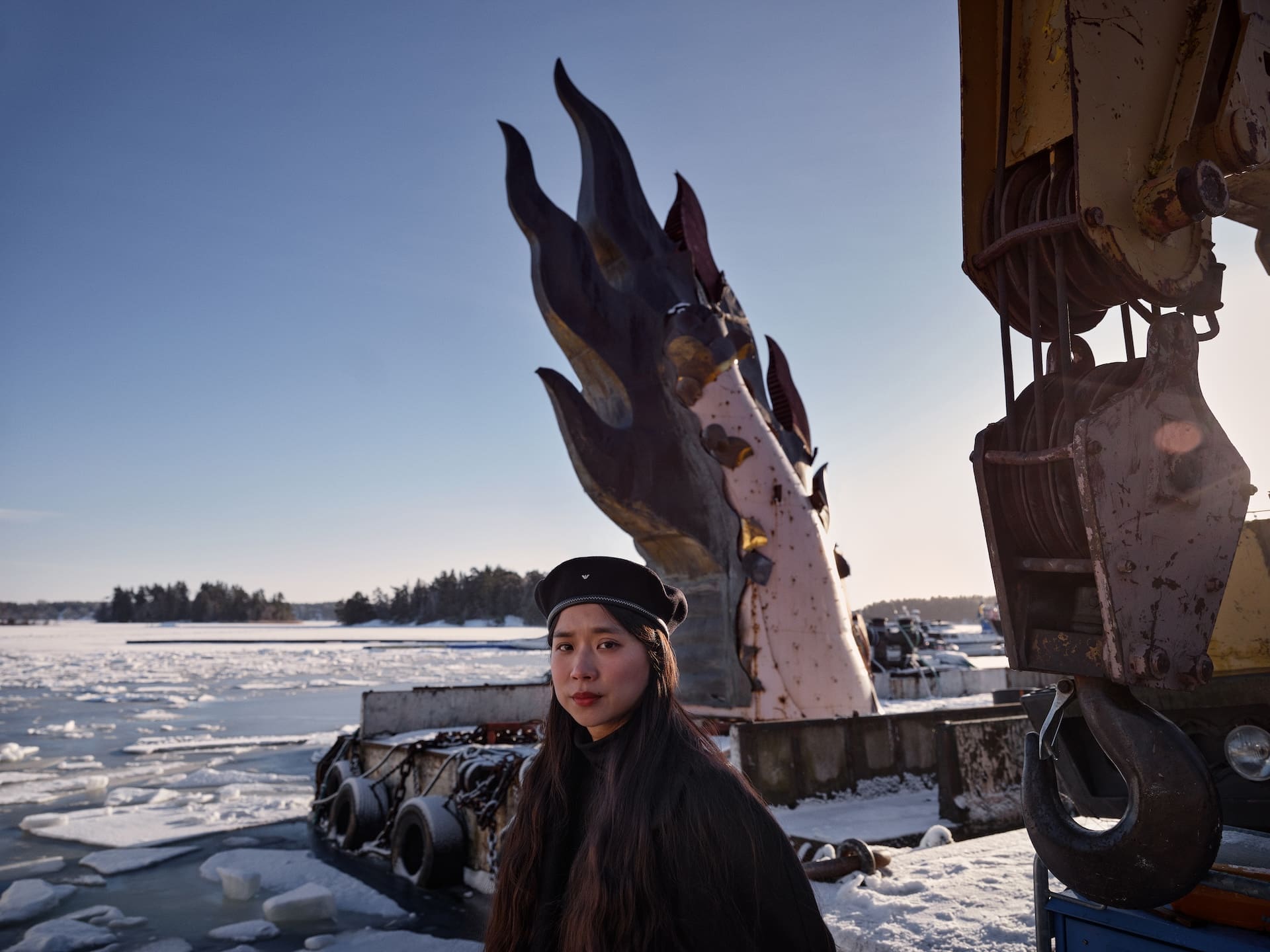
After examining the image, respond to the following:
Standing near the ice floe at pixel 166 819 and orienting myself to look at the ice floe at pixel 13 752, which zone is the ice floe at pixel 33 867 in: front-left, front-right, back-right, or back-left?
back-left

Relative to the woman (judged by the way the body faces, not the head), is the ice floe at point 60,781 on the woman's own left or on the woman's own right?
on the woman's own right

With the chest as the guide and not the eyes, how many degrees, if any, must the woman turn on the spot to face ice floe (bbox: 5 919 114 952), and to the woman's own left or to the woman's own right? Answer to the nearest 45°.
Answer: approximately 90° to the woman's own right

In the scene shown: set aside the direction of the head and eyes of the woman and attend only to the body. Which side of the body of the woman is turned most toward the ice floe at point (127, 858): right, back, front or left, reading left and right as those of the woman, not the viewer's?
right

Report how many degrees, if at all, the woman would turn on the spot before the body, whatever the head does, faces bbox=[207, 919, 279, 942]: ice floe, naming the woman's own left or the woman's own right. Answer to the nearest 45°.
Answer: approximately 90° to the woman's own right

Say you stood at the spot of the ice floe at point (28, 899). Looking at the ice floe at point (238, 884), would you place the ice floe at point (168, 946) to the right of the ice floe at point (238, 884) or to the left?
right

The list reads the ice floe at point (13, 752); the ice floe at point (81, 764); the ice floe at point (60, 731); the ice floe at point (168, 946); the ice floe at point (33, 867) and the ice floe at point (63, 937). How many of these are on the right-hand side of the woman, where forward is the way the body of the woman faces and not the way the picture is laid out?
6

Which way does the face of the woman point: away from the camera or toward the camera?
toward the camera

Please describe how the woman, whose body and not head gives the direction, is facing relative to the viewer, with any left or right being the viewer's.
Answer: facing the viewer and to the left of the viewer

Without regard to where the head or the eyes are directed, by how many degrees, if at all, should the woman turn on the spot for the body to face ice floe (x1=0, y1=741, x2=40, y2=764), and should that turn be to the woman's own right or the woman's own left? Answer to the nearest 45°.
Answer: approximately 90° to the woman's own right

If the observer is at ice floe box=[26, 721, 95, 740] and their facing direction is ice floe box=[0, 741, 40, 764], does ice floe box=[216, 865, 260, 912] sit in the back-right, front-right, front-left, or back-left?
front-left

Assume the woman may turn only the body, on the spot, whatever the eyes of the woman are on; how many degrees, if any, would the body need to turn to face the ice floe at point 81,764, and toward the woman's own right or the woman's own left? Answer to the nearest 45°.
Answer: approximately 90° to the woman's own right

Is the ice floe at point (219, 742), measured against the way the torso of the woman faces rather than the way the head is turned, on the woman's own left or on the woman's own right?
on the woman's own right

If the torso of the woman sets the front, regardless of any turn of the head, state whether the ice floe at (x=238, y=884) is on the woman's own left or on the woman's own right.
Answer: on the woman's own right
